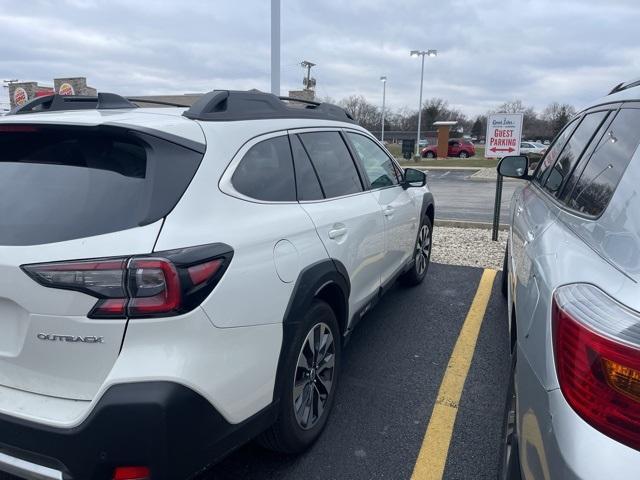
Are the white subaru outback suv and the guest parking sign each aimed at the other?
yes

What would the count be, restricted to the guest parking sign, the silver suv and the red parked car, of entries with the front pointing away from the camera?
1

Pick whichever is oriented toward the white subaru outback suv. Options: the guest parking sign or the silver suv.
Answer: the guest parking sign

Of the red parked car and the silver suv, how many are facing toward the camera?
0

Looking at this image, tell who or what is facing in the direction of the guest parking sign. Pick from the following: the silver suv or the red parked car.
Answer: the silver suv

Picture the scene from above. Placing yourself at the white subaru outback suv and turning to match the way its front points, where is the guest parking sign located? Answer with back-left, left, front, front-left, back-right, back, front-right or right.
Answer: front

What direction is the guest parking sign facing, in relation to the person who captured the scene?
facing the viewer

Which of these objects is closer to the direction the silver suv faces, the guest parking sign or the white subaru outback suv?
the guest parking sign

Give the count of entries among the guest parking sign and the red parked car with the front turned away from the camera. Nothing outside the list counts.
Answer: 0

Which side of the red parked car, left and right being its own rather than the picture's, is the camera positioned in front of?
left

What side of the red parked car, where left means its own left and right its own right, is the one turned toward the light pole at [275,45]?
left

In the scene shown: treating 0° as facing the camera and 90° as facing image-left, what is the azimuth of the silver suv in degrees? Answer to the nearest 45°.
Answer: approximately 180°

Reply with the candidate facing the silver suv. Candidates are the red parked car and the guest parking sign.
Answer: the guest parking sign

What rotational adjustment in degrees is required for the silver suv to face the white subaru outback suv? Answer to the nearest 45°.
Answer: approximately 90° to its left

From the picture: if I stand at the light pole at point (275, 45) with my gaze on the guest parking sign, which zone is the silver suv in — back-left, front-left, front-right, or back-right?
front-right

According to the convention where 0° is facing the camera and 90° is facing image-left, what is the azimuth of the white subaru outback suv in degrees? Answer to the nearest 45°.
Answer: approximately 225°

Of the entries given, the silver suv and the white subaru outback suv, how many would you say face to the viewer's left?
0

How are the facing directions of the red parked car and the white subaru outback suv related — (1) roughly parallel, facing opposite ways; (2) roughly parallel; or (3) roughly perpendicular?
roughly perpendicular

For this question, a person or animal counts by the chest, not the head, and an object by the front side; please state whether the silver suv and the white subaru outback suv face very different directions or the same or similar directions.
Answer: same or similar directions
